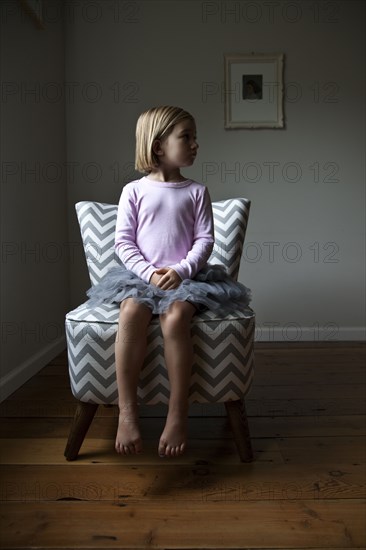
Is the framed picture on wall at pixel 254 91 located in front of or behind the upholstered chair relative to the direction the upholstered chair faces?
behind

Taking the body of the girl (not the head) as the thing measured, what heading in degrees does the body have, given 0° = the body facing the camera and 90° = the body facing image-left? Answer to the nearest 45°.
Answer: approximately 0°

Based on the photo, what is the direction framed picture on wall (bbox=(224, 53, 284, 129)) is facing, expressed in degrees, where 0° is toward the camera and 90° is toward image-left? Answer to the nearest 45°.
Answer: approximately 0°

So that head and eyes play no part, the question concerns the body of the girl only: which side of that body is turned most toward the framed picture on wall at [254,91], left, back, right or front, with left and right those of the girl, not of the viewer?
back

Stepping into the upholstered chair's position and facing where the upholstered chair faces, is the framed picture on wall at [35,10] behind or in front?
behind

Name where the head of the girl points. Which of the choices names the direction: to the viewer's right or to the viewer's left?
to the viewer's right

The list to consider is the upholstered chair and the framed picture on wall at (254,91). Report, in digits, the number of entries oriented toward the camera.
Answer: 2

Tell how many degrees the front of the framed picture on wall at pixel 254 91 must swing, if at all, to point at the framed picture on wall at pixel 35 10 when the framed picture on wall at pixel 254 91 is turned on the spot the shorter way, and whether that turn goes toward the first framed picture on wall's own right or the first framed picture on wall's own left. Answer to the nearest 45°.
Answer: approximately 45° to the first framed picture on wall's own right
